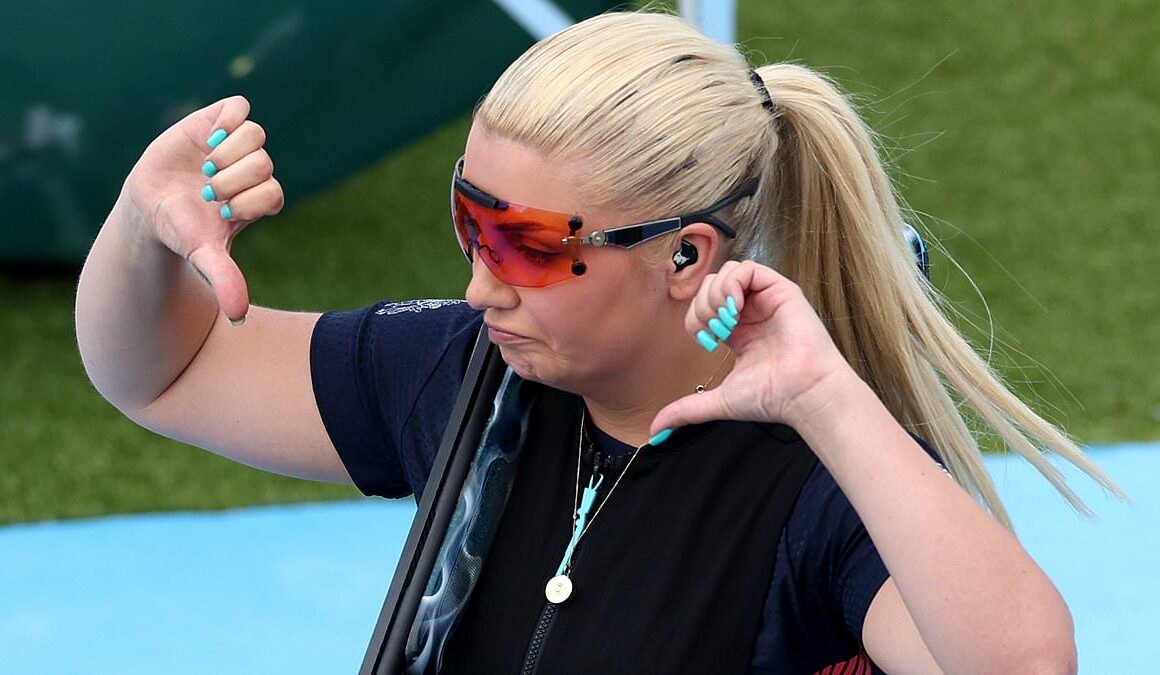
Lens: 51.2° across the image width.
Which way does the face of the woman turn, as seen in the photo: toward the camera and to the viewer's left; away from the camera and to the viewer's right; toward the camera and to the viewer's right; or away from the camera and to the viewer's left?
toward the camera and to the viewer's left

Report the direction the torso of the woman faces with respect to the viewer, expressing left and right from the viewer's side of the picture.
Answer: facing the viewer and to the left of the viewer
